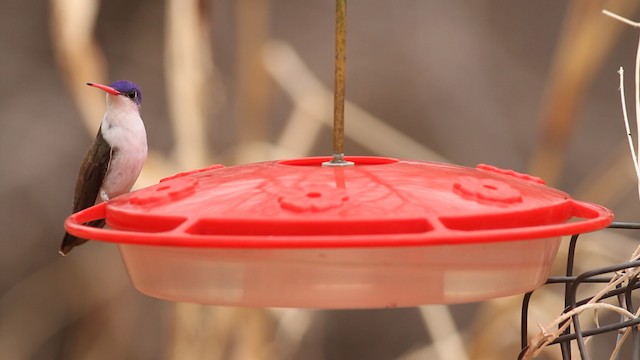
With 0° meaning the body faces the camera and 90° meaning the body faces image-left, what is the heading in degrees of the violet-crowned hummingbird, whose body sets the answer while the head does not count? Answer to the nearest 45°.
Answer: approximately 315°
